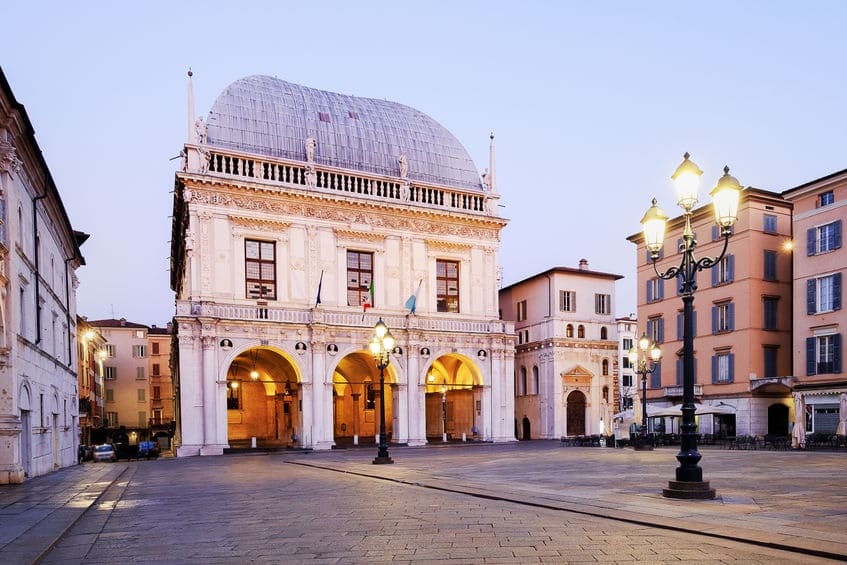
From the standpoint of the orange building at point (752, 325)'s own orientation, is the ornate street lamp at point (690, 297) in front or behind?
in front

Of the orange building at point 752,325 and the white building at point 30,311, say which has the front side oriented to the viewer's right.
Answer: the white building

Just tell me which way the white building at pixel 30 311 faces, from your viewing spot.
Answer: facing to the right of the viewer

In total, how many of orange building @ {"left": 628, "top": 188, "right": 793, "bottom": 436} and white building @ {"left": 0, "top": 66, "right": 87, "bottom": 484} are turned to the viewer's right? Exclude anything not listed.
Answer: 1

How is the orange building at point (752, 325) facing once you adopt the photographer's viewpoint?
facing the viewer and to the left of the viewer
